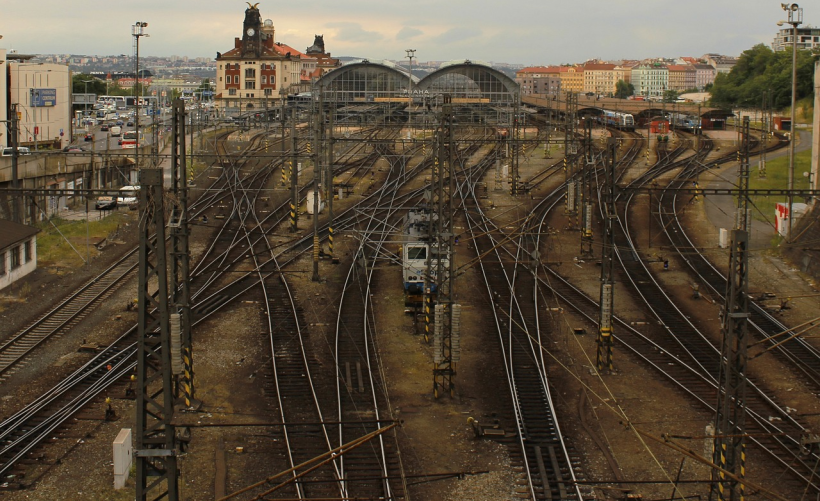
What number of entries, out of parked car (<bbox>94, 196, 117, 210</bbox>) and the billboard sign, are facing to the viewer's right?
0

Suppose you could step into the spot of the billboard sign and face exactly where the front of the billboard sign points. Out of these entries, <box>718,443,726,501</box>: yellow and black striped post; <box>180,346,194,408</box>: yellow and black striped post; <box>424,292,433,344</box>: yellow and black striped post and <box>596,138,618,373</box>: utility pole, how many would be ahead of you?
4

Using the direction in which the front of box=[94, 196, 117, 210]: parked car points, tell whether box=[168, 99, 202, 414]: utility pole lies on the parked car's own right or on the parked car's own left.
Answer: on the parked car's own left

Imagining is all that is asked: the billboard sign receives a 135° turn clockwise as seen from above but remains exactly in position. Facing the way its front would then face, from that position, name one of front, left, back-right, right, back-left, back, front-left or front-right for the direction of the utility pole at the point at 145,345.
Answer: back-left

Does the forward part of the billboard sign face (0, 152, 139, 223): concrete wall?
yes

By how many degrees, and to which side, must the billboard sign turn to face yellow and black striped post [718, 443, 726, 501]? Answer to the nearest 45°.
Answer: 0° — it already faces it

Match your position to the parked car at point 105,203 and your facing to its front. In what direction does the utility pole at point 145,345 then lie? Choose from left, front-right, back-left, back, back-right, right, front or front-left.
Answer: front-left

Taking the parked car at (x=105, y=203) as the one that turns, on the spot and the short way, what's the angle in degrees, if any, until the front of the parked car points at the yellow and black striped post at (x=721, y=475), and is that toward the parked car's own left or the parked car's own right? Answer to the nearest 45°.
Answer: approximately 45° to the parked car's own left

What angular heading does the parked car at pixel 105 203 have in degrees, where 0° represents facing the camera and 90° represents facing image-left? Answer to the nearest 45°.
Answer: approximately 45°

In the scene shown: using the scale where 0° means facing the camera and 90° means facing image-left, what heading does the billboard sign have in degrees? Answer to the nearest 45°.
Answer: approximately 0°

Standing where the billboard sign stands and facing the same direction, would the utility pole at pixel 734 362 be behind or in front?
in front

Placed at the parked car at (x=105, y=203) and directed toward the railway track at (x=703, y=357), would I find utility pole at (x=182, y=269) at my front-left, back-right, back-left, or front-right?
front-right

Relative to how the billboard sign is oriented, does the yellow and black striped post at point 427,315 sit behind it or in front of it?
in front

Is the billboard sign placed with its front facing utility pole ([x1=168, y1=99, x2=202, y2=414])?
yes
